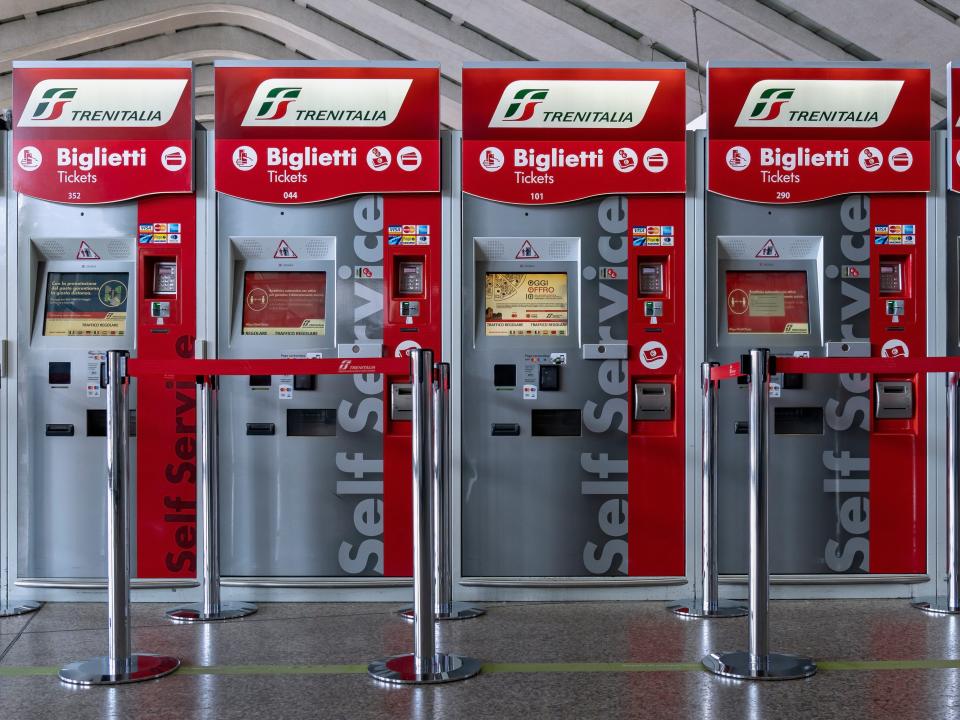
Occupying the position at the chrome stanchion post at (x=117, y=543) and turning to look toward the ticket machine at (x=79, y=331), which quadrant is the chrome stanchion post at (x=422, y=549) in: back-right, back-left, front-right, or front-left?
back-right

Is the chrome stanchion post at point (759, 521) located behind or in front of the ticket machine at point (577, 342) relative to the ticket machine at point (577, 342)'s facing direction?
in front

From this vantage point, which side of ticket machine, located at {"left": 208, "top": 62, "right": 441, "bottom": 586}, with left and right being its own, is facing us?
front

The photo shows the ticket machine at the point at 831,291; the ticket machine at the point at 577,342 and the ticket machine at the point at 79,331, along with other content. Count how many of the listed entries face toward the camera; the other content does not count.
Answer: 3

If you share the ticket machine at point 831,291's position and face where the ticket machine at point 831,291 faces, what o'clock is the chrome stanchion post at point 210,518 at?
The chrome stanchion post is roughly at 2 o'clock from the ticket machine.

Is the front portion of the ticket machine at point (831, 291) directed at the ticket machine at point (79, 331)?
no

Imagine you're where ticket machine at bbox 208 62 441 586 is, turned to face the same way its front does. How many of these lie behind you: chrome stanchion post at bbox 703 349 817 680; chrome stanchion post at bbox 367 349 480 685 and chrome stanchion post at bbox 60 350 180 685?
0

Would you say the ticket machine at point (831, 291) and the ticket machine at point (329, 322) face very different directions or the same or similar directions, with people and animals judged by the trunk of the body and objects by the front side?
same or similar directions

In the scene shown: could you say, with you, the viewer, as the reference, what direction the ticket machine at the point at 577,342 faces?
facing the viewer

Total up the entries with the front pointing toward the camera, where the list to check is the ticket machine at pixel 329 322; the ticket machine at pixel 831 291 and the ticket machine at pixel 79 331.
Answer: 3

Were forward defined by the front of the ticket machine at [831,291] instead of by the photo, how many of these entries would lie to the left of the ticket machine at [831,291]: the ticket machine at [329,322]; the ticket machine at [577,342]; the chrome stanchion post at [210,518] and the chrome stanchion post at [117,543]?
0

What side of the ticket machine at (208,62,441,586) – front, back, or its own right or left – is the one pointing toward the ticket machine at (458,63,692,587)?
left

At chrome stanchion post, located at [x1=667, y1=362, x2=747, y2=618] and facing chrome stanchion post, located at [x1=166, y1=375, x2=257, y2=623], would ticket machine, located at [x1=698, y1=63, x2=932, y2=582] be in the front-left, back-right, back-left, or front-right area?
back-right

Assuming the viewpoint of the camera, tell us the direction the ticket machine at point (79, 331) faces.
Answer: facing the viewer

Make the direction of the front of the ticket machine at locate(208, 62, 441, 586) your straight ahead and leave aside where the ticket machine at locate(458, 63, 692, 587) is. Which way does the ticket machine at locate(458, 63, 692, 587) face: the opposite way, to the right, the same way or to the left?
the same way

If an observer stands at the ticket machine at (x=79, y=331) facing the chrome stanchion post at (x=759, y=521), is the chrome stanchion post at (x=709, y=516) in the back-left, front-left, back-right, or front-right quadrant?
front-left

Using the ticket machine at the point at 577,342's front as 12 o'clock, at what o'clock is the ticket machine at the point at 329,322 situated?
the ticket machine at the point at 329,322 is roughly at 3 o'clock from the ticket machine at the point at 577,342.

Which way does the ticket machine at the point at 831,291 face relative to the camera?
toward the camera

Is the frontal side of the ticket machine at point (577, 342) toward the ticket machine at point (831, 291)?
no

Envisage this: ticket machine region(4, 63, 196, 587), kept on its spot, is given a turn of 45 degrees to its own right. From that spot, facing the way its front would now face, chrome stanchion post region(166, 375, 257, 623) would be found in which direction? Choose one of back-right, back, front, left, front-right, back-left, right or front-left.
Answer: left
